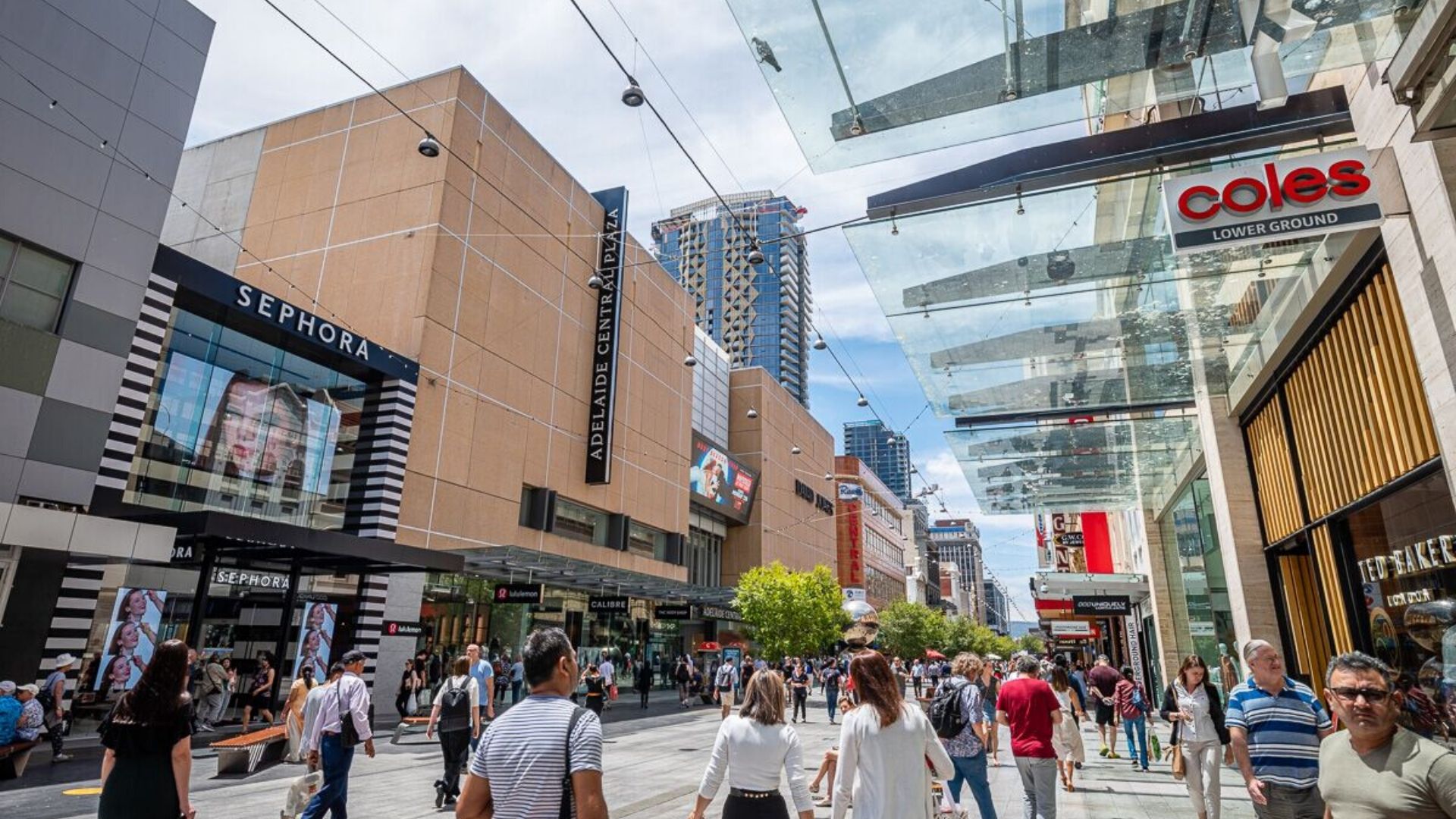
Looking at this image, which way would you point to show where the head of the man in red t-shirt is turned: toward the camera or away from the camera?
away from the camera

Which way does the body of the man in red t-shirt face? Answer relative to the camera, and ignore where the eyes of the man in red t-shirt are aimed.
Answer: away from the camera

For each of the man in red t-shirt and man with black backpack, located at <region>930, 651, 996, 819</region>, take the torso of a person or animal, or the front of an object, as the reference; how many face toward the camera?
0

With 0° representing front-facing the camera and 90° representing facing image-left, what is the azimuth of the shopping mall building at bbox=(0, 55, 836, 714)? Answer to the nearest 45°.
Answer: approximately 315°

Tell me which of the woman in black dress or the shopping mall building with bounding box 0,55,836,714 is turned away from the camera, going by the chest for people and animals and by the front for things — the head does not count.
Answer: the woman in black dress

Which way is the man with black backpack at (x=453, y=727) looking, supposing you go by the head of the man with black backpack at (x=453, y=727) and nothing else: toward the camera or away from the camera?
away from the camera

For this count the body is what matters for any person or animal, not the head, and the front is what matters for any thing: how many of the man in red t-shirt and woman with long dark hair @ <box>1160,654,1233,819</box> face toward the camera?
1

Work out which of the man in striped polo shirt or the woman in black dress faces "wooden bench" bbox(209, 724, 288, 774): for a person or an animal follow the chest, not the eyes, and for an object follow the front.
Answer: the woman in black dress

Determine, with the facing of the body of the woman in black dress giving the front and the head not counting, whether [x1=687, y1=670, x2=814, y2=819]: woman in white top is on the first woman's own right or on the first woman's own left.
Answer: on the first woman's own right

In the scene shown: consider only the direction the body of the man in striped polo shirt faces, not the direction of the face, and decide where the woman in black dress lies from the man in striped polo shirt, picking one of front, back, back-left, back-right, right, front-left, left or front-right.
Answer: right

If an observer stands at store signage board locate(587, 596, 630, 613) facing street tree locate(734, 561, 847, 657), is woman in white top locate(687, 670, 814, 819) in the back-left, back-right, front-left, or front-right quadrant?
back-right

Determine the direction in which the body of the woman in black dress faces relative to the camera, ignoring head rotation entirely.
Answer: away from the camera

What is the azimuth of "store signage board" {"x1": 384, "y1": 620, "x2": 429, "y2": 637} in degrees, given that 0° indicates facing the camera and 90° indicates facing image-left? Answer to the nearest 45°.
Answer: approximately 315°

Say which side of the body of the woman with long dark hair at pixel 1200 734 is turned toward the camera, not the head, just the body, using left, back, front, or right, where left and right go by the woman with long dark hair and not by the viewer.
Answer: front

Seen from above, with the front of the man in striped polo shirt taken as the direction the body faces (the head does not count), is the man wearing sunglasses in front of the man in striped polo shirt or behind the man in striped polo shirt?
in front

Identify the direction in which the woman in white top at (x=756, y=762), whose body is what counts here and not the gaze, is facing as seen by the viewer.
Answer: away from the camera

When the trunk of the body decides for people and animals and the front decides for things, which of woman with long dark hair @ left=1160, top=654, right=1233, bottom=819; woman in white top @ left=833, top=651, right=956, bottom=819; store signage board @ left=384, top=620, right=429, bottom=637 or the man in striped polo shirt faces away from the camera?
the woman in white top

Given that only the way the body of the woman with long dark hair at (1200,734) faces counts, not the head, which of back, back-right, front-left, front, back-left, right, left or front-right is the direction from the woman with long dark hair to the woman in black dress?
front-right
